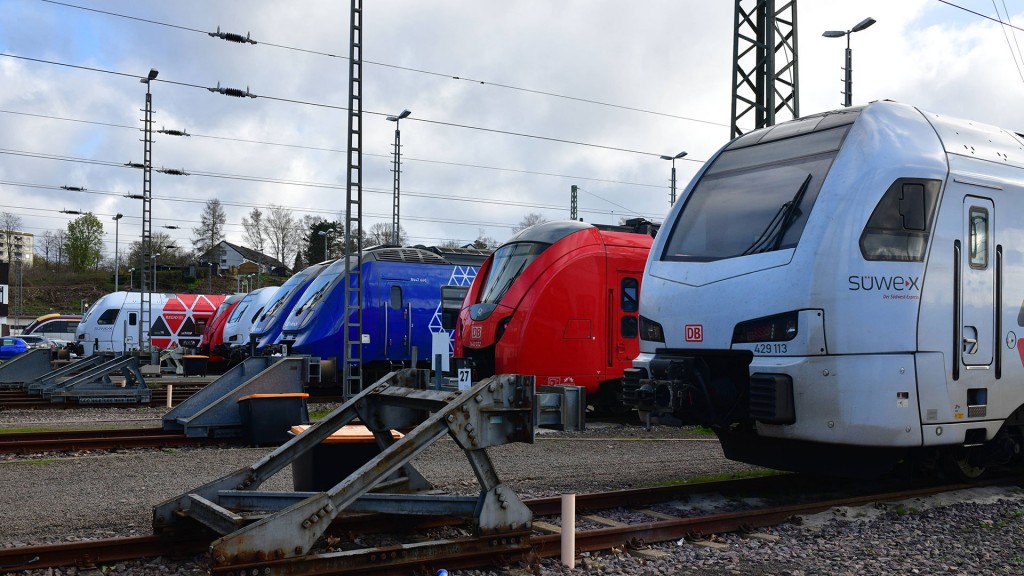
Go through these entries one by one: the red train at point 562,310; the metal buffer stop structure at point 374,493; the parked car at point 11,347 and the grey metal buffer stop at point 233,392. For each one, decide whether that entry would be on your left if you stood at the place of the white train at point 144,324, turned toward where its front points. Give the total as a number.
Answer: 3

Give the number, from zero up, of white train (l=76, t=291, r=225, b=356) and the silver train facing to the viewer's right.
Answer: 0

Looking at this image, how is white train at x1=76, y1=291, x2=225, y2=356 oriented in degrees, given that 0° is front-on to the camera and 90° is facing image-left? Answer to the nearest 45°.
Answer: approximately 90°

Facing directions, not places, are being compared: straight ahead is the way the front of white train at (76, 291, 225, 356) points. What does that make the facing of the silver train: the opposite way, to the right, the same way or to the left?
the same way

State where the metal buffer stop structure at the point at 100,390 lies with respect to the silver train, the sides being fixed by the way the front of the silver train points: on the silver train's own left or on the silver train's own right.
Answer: on the silver train's own right

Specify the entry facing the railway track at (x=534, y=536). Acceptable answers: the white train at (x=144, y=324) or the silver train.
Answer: the silver train

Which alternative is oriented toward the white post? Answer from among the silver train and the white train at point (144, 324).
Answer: the silver train

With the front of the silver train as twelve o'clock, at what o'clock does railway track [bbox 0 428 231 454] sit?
The railway track is roughly at 2 o'clock from the silver train.

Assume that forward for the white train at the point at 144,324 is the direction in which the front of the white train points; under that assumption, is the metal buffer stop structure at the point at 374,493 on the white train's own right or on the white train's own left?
on the white train's own left

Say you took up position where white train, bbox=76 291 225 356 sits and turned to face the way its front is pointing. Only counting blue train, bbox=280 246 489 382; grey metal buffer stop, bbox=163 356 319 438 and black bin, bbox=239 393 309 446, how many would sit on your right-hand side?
0

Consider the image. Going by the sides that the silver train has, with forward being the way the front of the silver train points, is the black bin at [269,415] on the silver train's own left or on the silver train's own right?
on the silver train's own right

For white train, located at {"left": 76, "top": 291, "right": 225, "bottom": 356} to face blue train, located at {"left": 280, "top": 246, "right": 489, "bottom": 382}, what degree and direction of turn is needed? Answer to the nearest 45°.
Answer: approximately 90° to its left
